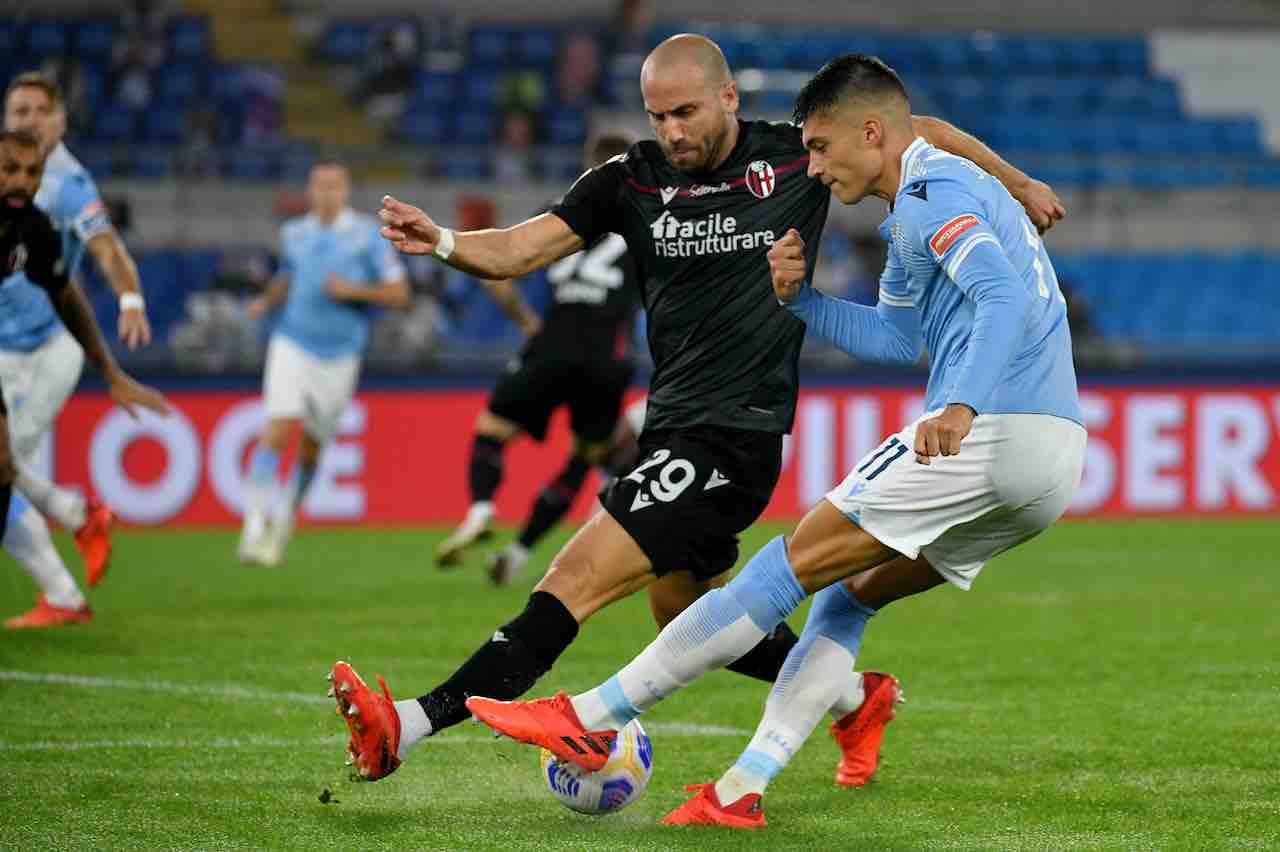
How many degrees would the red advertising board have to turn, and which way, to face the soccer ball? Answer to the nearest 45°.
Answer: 0° — it already faces it

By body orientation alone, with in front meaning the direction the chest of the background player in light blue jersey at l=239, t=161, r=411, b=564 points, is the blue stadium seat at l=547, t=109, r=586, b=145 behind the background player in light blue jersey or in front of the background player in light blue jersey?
behind

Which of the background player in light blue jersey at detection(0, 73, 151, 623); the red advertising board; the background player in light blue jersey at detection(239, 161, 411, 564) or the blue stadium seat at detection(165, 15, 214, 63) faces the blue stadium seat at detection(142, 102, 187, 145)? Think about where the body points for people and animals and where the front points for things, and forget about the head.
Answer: the blue stadium seat at detection(165, 15, 214, 63)

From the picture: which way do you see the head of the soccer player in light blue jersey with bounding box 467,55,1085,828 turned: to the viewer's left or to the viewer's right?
to the viewer's left

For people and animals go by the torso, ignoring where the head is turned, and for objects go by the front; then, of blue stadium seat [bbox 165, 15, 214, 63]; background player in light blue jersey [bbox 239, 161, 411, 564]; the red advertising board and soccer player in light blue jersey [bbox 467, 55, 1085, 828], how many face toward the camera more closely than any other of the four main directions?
3

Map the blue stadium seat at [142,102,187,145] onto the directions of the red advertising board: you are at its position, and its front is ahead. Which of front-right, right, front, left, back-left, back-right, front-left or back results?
back-right

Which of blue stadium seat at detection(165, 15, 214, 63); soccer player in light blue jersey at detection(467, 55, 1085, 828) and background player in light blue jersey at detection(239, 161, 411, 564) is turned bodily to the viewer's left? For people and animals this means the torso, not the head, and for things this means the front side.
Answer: the soccer player in light blue jersey

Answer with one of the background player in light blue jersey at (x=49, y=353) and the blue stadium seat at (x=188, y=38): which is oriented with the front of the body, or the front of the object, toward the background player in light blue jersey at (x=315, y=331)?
the blue stadium seat

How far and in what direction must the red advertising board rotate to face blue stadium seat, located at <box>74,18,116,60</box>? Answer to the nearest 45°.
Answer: approximately 135° to its right

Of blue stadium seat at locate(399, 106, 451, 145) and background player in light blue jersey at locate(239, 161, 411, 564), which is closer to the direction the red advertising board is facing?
the background player in light blue jersey

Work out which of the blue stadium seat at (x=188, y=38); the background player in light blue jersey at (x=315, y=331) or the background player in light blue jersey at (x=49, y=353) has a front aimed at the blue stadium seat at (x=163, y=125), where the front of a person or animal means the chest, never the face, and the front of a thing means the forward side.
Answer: the blue stadium seat at (x=188, y=38)

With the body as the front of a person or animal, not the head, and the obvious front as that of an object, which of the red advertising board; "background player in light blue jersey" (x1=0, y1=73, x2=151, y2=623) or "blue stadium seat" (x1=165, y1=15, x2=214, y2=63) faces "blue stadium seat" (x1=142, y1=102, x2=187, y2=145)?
"blue stadium seat" (x1=165, y1=15, x2=214, y2=63)
